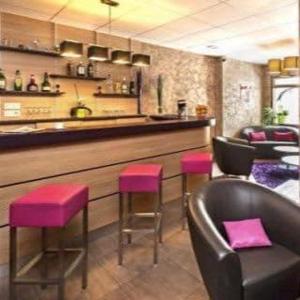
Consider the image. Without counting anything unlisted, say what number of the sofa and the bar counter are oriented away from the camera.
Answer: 0

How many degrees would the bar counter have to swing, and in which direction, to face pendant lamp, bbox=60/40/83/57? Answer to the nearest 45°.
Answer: approximately 135° to its left

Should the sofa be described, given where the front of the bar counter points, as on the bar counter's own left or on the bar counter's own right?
on the bar counter's own left

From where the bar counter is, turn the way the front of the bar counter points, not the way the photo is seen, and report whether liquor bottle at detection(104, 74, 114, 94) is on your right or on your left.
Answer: on your left

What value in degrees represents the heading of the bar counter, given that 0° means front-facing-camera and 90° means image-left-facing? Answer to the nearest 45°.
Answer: approximately 315°

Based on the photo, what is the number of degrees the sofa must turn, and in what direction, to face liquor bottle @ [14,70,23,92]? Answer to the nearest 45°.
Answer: approximately 45° to its right

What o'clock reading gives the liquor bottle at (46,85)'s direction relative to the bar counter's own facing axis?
The liquor bottle is roughly at 7 o'clock from the bar counter.

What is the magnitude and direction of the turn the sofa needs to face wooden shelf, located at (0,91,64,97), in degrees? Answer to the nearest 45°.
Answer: approximately 45° to its right
